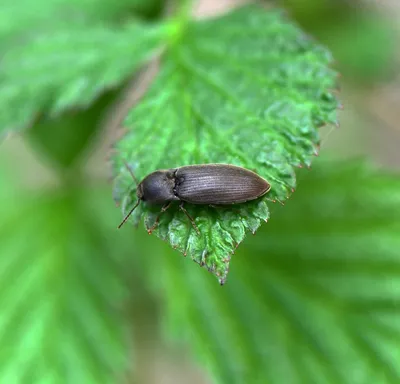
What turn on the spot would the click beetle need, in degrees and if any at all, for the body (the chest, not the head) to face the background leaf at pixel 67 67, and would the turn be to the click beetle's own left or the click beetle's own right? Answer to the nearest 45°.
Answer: approximately 45° to the click beetle's own right

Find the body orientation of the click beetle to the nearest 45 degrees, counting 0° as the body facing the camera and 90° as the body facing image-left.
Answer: approximately 90°

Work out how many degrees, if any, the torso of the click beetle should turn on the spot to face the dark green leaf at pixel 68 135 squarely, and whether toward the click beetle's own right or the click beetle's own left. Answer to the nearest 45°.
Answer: approximately 45° to the click beetle's own right

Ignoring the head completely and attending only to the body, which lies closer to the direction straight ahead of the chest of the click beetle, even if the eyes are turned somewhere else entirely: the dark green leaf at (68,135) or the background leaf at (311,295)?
the dark green leaf

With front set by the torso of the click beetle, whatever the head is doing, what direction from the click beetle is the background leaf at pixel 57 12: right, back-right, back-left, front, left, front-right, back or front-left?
front-right
